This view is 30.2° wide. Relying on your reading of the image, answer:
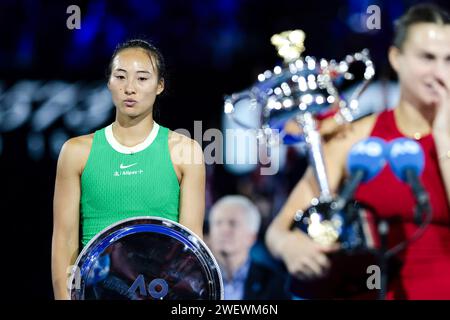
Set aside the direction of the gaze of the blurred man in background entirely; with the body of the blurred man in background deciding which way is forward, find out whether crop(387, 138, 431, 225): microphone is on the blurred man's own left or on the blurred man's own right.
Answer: on the blurred man's own left

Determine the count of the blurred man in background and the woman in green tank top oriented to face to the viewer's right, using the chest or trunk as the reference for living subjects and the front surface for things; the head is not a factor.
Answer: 0

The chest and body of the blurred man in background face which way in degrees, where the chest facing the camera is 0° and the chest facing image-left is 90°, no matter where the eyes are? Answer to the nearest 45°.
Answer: approximately 45°

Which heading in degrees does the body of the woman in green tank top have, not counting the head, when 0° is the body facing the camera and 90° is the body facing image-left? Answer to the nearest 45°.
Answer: approximately 0°

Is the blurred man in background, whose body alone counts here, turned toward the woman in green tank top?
yes

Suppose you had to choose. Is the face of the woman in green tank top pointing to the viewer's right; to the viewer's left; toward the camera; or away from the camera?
toward the camera

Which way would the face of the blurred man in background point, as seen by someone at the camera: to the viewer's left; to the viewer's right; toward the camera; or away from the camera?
toward the camera
